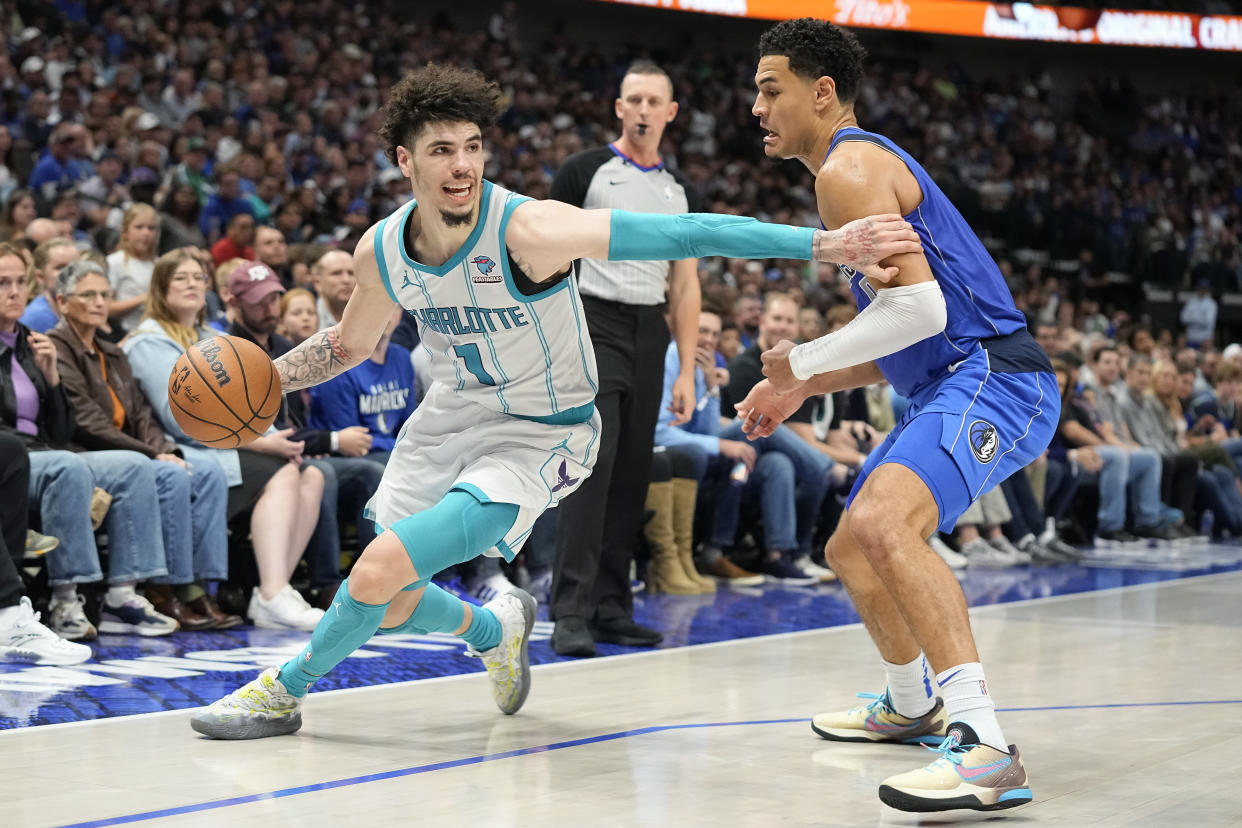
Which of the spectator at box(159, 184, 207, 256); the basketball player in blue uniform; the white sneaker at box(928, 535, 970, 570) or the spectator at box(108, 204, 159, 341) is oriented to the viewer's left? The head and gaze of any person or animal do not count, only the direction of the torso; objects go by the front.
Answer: the basketball player in blue uniform

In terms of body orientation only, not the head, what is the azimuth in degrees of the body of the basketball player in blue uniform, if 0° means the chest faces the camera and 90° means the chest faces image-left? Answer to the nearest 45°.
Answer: approximately 90°

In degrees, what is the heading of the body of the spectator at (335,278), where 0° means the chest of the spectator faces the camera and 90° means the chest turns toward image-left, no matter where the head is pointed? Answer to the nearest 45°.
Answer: approximately 315°

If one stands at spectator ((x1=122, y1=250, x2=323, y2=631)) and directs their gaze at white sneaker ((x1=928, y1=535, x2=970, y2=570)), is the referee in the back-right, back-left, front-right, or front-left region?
front-right

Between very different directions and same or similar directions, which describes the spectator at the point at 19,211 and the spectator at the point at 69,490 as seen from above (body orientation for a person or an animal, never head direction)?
same or similar directions

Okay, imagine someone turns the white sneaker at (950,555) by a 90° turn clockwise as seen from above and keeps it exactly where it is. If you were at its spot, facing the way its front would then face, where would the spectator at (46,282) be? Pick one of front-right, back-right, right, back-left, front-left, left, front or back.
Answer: front

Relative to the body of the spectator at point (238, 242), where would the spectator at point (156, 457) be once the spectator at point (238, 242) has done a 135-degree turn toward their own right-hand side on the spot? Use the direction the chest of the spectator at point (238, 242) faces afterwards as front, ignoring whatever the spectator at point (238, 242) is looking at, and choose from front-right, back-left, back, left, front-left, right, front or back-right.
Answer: left

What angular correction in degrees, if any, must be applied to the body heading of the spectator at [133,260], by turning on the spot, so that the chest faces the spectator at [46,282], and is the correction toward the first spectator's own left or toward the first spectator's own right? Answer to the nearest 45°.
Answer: approximately 45° to the first spectator's own right

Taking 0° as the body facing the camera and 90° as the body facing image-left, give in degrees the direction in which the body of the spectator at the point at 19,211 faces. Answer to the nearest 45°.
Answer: approximately 315°

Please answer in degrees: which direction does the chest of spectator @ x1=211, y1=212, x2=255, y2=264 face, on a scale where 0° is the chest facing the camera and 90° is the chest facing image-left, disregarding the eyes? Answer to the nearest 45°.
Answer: approximately 315°

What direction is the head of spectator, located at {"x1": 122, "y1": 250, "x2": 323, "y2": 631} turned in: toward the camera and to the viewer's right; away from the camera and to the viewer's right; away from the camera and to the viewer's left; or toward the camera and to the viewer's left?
toward the camera and to the viewer's right

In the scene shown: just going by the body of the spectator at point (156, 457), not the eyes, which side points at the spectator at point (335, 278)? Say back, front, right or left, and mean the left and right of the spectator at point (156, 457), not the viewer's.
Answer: left

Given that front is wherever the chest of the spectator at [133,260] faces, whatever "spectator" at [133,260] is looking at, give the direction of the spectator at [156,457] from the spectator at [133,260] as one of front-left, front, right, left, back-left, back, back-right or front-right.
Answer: front-right

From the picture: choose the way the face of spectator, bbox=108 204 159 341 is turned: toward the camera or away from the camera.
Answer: toward the camera
